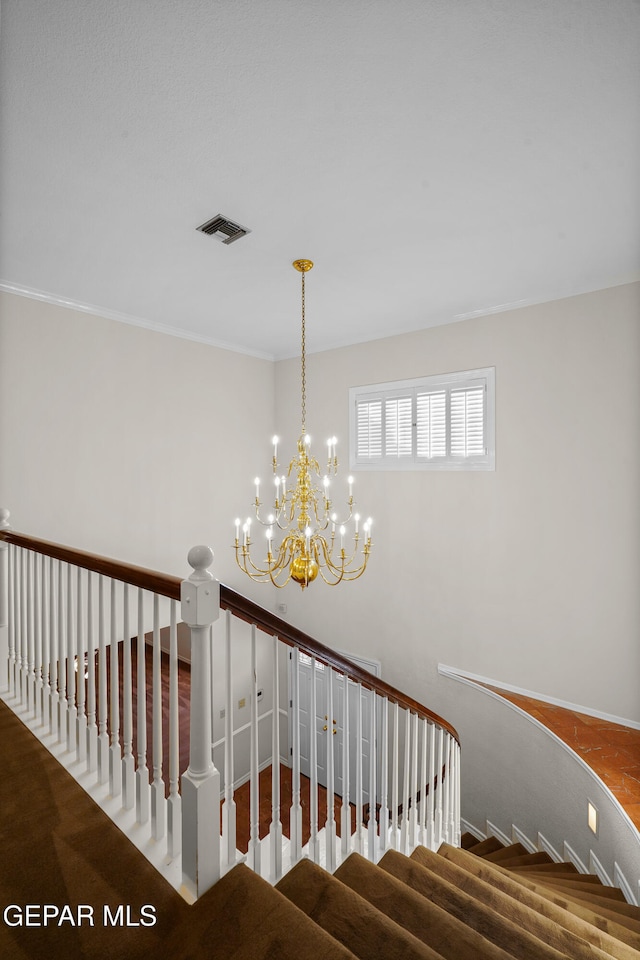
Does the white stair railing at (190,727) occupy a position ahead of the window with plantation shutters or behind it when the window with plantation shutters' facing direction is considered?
ahead

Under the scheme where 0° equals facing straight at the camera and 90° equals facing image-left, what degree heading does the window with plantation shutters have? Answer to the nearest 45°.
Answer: approximately 45°

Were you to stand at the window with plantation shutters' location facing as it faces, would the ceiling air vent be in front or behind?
in front
